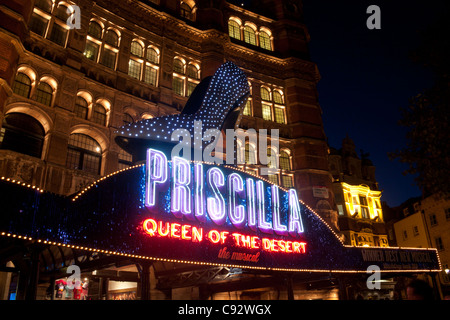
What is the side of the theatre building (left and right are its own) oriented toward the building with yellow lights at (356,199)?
left

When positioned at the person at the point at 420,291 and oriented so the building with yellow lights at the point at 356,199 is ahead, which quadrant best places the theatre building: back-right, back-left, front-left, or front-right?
front-left

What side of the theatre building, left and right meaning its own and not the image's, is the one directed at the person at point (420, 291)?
front

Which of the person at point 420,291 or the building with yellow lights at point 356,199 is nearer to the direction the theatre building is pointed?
the person

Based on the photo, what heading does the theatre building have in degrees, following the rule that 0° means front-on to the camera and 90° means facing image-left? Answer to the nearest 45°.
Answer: approximately 315°
